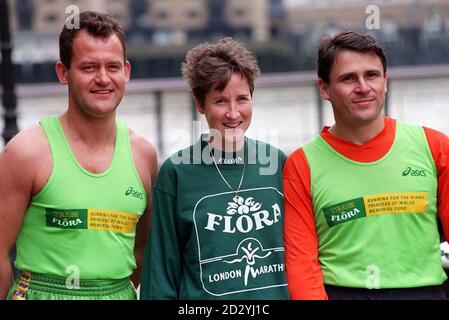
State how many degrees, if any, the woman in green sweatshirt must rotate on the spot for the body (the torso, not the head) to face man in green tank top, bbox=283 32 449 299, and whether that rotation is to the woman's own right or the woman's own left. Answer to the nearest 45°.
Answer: approximately 45° to the woman's own left

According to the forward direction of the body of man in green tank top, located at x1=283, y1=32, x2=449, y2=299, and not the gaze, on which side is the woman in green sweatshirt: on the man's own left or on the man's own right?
on the man's own right

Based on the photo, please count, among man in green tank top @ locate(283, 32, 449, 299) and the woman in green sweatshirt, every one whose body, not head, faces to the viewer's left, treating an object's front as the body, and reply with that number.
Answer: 0

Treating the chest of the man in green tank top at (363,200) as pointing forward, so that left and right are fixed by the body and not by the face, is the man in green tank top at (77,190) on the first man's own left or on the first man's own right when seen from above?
on the first man's own right

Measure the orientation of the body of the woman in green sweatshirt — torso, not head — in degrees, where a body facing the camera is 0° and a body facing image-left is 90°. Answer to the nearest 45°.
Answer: approximately 315°
